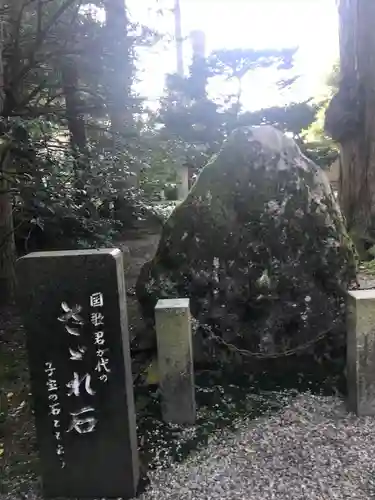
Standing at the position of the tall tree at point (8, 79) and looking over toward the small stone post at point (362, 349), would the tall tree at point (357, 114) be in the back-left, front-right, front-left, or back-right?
front-left

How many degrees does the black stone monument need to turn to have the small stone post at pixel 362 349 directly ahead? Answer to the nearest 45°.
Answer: approximately 90° to its left

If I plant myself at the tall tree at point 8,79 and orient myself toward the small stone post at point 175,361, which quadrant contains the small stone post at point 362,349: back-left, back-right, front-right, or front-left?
front-left

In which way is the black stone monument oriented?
toward the camera

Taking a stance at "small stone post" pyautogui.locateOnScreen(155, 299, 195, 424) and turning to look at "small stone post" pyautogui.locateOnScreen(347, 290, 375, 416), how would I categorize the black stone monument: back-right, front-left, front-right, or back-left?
back-right

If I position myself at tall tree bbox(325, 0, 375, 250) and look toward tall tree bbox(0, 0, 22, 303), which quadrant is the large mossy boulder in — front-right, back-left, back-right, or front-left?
front-left

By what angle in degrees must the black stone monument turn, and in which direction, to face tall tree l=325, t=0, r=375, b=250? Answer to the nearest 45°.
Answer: approximately 135° to its left

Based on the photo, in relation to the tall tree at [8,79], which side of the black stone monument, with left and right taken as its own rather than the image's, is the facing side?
back

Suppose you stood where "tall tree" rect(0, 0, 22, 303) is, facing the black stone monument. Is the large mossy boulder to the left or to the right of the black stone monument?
left

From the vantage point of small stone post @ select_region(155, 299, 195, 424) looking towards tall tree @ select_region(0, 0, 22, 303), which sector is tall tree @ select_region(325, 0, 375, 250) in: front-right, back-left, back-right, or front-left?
front-right

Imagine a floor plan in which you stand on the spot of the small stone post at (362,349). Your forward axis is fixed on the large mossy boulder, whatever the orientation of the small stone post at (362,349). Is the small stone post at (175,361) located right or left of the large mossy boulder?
left

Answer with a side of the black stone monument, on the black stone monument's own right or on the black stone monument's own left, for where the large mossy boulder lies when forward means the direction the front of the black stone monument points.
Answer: on the black stone monument's own left
